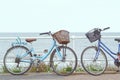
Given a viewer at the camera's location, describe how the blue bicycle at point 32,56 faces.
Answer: facing to the right of the viewer

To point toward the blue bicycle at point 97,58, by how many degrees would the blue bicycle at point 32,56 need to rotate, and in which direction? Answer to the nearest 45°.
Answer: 0° — it already faces it
